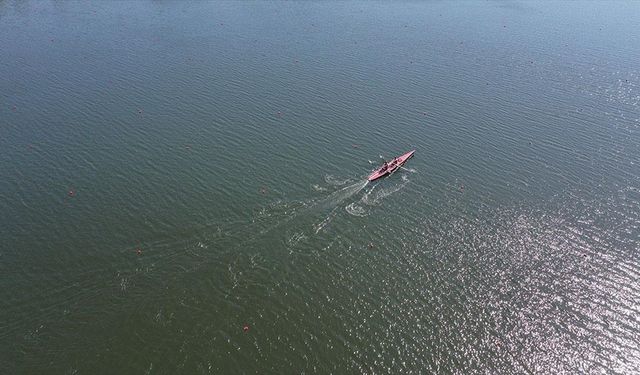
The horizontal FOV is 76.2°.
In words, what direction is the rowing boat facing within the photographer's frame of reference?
facing away from the viewer and to the right of the viewer
